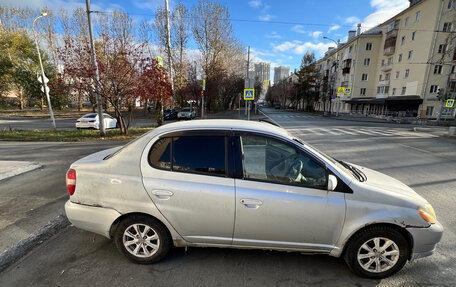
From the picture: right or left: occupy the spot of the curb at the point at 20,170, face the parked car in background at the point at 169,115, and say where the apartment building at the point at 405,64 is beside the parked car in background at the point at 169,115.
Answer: right

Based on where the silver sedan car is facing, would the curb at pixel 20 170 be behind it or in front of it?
behind

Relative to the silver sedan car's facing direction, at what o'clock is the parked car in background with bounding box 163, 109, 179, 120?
The parked car in background is roughly at 8 o'clock from the silver sedan car.

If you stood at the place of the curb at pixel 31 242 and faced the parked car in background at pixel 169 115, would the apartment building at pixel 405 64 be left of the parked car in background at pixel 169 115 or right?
right

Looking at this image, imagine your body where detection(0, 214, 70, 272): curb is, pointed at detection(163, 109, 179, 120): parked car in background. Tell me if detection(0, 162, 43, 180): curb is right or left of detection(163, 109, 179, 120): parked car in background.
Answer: left

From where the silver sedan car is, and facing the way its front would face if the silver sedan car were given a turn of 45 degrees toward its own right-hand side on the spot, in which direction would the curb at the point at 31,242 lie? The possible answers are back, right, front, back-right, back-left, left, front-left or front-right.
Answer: back-right

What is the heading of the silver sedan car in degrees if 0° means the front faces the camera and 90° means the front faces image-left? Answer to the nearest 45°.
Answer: approximately 270°

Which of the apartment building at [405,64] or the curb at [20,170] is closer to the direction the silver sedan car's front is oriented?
the apartment building

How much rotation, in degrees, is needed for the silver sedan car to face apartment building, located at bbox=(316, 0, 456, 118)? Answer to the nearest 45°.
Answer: approximately 45° to its left
